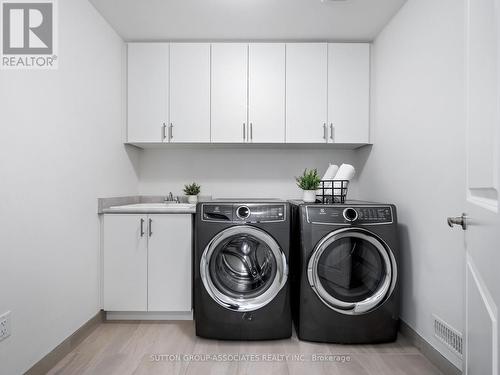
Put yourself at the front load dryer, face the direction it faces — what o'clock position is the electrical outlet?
The electrical outlet is roughly at 2 o'clock from the front load dryer.

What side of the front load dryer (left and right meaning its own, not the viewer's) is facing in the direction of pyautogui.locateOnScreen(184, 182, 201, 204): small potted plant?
right

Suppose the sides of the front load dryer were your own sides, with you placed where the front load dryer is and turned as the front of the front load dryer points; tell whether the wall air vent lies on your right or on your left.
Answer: on your left

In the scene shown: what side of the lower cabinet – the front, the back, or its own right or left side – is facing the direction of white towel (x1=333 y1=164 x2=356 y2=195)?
left

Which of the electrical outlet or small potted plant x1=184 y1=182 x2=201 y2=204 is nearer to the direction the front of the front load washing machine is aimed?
the electrical outlet

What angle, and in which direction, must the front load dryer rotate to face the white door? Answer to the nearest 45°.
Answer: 0° — it already faces it

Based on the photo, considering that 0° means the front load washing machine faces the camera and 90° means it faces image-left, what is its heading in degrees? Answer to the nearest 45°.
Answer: approximately 0°
